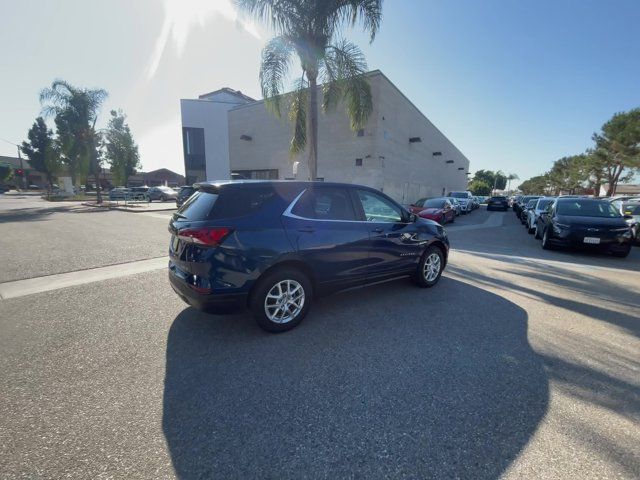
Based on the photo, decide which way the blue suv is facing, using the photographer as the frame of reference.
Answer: facing away from the viewer and to the right of the viewer

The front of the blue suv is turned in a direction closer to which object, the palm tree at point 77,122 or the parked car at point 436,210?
the parked car

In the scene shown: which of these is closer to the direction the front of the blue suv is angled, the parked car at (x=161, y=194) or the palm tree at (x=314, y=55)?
the palm tree

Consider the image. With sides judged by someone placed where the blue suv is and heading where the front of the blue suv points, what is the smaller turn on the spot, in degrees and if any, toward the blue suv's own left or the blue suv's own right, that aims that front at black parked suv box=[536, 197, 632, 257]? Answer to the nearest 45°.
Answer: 0° — it already faces it

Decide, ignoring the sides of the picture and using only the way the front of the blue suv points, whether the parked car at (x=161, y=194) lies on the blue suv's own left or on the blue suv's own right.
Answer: on the blue suv's own left

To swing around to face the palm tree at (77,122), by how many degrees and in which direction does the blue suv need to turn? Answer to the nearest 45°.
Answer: approximately 90° to its left

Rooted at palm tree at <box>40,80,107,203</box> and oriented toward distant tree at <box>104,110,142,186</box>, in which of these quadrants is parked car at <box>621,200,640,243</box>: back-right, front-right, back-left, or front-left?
back-right

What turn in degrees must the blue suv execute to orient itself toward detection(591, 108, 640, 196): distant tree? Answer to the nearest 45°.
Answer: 0° — it already faces it
